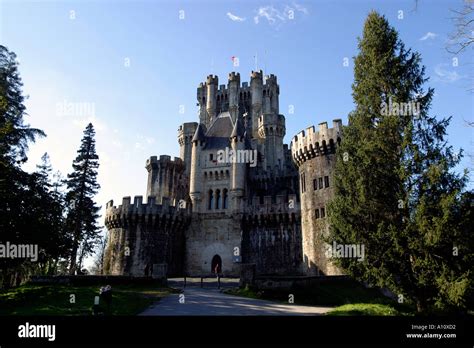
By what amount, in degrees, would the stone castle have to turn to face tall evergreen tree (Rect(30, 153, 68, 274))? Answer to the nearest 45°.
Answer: approximately 45° to its right

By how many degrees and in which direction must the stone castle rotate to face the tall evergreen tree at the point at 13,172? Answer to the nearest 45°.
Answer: approximately 45° to its right

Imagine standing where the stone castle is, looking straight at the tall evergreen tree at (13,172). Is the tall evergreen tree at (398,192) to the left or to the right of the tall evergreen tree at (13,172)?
left

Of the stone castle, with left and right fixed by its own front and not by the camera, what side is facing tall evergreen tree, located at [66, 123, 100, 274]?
right

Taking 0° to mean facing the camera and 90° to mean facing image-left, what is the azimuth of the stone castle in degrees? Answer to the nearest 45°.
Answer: approximately 0°
